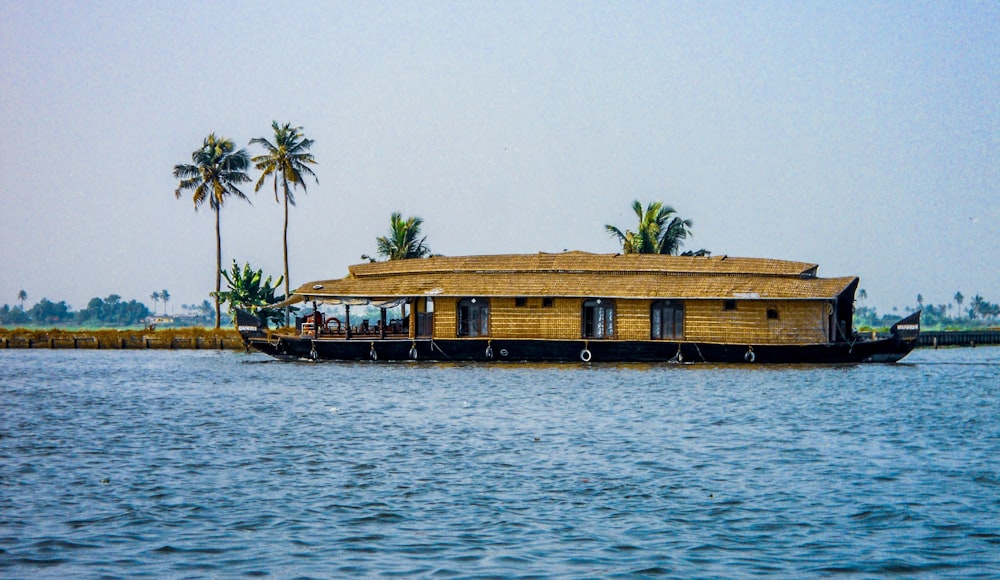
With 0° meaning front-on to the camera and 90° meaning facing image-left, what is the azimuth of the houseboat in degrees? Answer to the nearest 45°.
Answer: approximately 90°
